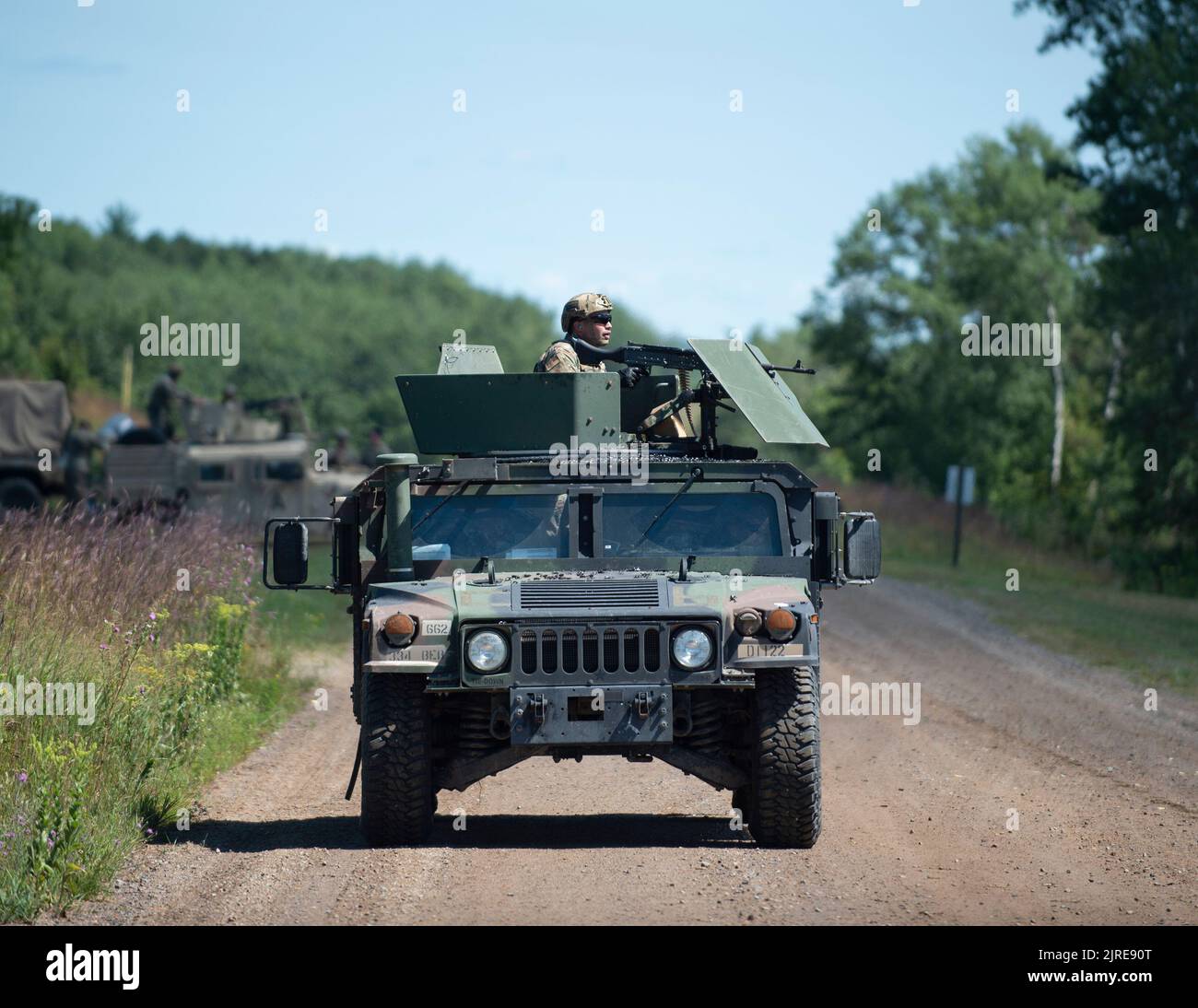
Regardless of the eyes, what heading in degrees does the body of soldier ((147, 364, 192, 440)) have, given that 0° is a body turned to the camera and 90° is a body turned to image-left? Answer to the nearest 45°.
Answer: approximately 270°

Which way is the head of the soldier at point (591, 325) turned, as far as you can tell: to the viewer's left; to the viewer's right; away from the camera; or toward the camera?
to the viewer's right

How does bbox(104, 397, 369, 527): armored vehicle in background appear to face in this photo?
to the viewer's right

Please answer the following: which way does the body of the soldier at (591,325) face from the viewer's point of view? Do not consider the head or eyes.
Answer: to the viewer's right

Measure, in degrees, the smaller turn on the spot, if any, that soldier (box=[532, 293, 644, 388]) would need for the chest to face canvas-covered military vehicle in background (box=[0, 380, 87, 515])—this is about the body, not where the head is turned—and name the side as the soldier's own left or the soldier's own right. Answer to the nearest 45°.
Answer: approximately 135° to the soldier's own left

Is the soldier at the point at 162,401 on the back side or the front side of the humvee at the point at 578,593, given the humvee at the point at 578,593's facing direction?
on the back side

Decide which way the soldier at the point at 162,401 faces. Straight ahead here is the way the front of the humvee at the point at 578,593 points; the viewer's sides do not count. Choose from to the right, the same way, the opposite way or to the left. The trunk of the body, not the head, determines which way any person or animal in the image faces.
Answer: to the left

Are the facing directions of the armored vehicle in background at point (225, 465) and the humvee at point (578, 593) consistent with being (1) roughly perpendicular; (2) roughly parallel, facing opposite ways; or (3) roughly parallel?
roughly perpendicular

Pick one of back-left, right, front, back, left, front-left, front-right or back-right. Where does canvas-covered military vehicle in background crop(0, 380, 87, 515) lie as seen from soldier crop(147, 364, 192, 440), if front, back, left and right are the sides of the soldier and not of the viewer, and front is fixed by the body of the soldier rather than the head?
back-left
